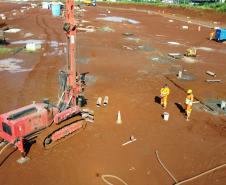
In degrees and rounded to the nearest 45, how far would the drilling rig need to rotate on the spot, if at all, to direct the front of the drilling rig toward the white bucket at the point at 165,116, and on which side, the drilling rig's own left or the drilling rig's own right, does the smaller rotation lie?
approximately 45° to the drilling rig's own right

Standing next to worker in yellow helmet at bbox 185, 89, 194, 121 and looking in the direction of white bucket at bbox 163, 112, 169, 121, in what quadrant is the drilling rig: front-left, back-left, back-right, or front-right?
front-left

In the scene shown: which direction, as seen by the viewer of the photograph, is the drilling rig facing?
facing away from the viewer and to the right of the viewer

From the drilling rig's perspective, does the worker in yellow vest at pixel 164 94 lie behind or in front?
in front

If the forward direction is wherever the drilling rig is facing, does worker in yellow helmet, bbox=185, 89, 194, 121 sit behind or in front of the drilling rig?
in front

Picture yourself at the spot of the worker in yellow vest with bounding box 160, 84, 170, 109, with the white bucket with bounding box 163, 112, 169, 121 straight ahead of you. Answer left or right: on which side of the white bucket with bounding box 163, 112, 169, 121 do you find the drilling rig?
right

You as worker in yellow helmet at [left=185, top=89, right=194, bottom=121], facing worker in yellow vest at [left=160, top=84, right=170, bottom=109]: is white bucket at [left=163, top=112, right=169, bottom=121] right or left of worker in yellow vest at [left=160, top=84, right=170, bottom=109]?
left

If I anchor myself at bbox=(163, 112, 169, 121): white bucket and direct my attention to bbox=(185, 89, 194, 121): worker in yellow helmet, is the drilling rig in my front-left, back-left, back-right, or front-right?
back-right
